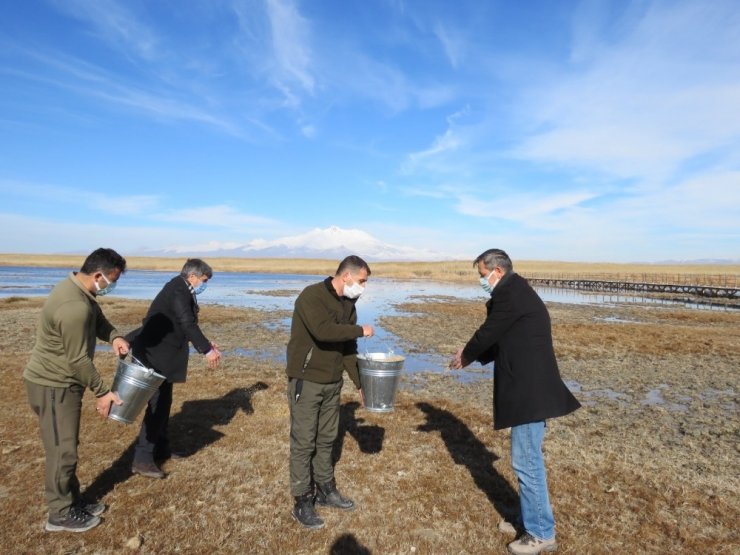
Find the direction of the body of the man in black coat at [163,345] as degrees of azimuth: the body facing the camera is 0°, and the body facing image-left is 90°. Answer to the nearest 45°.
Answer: approximately 270°

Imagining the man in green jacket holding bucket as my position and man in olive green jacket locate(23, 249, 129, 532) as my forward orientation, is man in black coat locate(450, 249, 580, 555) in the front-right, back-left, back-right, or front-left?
back-left

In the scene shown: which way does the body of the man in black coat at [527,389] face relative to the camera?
to the viewer's left

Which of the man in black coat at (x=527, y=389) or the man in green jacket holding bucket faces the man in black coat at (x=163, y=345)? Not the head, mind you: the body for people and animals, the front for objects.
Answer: the man in black coat at (x=527, y=389)

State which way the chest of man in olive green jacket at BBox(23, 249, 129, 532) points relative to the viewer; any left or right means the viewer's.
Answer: facing to the right of the viewer

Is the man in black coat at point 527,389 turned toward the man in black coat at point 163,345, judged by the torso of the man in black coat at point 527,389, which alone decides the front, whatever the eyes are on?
yes

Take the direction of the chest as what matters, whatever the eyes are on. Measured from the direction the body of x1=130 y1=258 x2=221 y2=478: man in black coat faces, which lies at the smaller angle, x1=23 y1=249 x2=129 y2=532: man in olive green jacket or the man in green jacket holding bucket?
the man in green jacket holding bucket

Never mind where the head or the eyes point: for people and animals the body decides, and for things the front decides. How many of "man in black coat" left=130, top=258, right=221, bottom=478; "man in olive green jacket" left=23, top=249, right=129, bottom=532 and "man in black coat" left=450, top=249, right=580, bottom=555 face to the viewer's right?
2

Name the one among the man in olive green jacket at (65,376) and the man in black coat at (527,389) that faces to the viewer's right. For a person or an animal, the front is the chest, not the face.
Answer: the man in olive green jacket

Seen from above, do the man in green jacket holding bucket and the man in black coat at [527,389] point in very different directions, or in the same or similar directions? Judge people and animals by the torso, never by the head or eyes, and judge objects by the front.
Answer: very different directions
